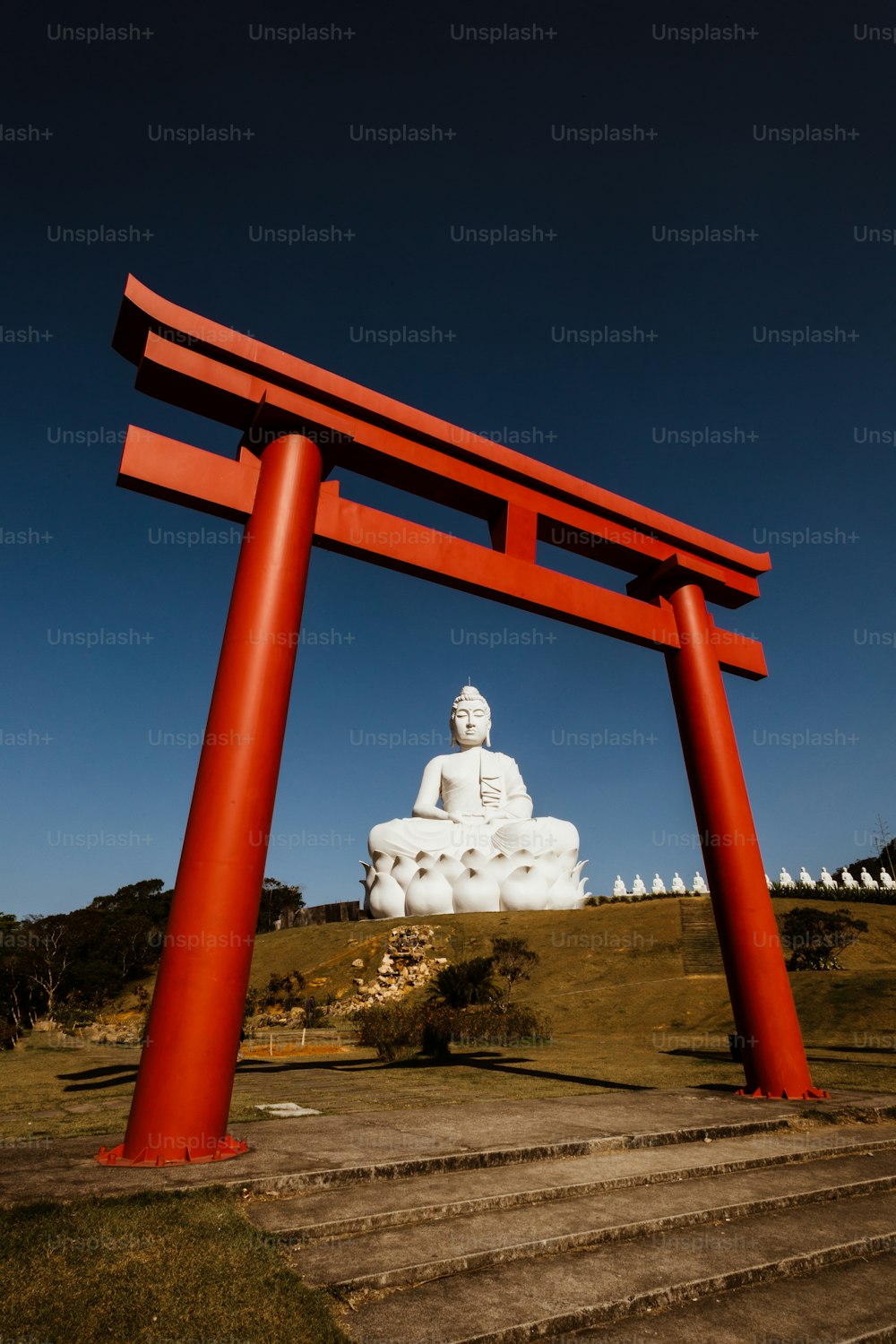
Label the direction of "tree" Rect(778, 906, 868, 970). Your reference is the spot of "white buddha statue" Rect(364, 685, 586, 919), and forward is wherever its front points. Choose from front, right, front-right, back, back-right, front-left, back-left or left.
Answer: front-left

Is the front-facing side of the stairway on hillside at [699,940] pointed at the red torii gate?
yes

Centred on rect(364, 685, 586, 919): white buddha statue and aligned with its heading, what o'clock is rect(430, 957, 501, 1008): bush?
The bush is roughly at 12 o'clock from the white buddha statue.

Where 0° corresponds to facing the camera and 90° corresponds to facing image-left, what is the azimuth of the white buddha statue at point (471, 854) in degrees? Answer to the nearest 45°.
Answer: approximately 0°

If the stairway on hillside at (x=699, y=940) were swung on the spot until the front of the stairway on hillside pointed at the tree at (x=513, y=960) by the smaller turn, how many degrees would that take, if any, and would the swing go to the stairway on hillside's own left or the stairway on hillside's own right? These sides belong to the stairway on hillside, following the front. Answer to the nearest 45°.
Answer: approximately 45° to the stairway on hillside's own right

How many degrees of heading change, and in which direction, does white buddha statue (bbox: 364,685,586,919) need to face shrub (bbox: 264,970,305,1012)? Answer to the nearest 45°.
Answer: approximately 45° to its right

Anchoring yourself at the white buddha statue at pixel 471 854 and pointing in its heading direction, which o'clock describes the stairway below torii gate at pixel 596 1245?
The stairway below torii gate is roughly at 12 o'clock from the white buddha statue.

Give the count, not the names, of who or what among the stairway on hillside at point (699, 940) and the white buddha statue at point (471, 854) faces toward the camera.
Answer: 2

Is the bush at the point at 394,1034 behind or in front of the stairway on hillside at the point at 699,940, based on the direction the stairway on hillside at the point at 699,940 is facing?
in front

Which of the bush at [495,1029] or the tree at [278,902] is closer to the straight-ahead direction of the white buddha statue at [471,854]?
the bush

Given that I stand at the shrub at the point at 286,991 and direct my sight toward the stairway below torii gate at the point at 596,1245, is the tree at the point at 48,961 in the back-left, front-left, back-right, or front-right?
back-right
